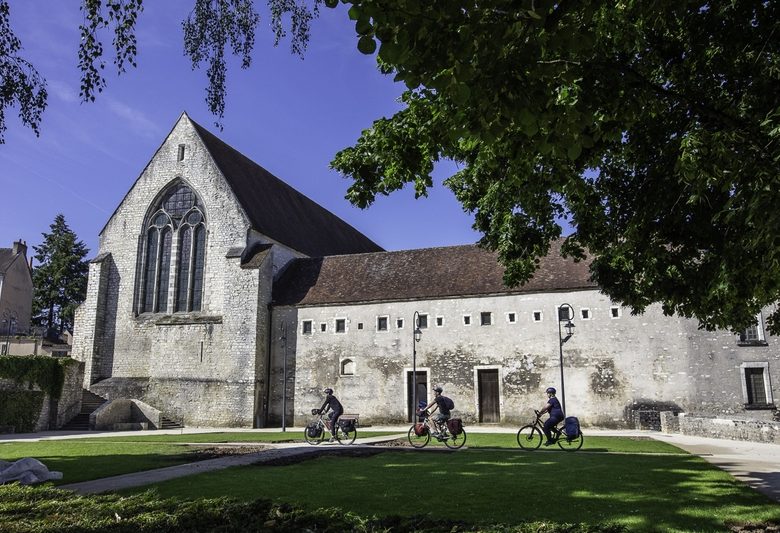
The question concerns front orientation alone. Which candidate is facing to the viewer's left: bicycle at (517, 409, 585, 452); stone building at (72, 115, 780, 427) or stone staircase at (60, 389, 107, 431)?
the bicycle

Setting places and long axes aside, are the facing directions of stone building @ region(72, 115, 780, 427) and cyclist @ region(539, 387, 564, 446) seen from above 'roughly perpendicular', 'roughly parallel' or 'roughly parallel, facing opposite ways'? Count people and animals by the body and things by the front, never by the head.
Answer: roughly perpendicular

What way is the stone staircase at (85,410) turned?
toward the camera

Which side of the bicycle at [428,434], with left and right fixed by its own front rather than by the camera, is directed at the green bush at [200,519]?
left

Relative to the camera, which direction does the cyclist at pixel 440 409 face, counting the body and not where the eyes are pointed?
to the viewer's left

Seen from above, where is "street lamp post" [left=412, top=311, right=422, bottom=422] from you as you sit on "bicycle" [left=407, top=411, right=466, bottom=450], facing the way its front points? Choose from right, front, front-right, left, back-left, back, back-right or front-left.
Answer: right

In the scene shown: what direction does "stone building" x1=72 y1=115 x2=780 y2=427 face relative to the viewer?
toward the camera

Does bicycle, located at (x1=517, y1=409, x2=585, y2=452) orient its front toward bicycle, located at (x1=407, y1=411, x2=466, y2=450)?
yes

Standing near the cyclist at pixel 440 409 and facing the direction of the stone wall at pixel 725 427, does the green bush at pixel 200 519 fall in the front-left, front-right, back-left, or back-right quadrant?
back-right

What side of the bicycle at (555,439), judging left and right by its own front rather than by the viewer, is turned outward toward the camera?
left

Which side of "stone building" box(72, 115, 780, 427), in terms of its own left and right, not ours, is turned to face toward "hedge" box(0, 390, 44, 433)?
right

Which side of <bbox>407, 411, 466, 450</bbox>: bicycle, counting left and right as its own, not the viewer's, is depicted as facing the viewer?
left

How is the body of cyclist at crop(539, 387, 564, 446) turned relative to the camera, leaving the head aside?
to the viewer's left
